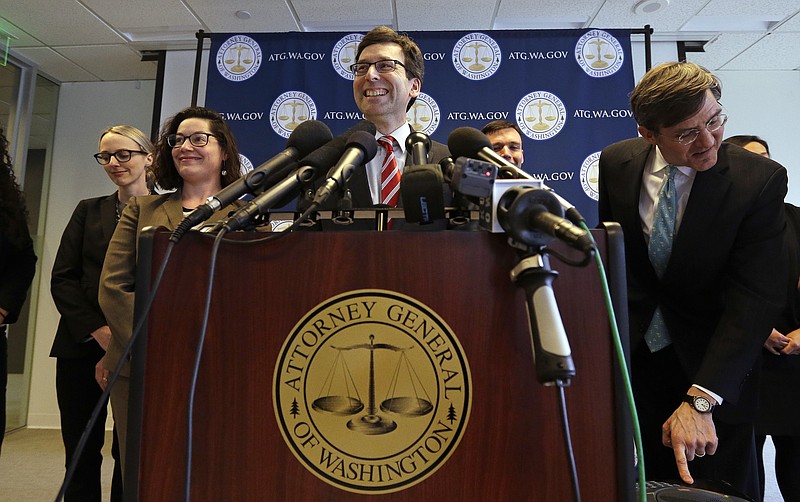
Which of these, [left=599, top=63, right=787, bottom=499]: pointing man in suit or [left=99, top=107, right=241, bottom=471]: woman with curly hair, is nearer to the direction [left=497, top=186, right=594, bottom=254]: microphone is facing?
the woman with curly hair

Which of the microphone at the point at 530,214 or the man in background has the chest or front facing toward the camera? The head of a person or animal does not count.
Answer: the man in background

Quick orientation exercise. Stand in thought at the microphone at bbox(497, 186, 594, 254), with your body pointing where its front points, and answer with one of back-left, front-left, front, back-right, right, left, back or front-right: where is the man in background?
front-right

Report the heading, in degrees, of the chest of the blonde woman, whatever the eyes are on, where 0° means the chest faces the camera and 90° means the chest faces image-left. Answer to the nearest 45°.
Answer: approximately 315°

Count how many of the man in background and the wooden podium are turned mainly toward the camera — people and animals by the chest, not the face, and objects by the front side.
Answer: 2

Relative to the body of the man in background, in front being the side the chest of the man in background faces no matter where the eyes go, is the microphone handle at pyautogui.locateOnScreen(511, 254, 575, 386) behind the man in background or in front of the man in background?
in front

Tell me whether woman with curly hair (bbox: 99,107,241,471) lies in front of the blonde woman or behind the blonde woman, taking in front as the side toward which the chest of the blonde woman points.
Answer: in front

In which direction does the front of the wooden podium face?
toward the camera

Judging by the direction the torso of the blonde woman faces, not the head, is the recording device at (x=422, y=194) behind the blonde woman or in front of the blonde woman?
in front

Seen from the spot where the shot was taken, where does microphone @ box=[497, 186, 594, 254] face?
facing away from the viewer and to the left of the viewer

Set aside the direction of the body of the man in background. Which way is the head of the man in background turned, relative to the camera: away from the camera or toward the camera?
toward the camera

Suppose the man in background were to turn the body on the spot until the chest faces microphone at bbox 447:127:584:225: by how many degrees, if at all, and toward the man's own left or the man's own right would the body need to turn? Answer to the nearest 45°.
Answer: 0° — they already face it

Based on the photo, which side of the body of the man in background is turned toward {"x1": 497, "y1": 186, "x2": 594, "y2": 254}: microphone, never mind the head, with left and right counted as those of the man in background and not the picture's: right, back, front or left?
front

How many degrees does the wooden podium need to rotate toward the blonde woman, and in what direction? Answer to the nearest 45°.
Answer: approximately 135° to its right

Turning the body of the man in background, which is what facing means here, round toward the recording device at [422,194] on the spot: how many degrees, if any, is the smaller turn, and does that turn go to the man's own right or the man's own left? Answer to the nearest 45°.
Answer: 0° — they already face it
